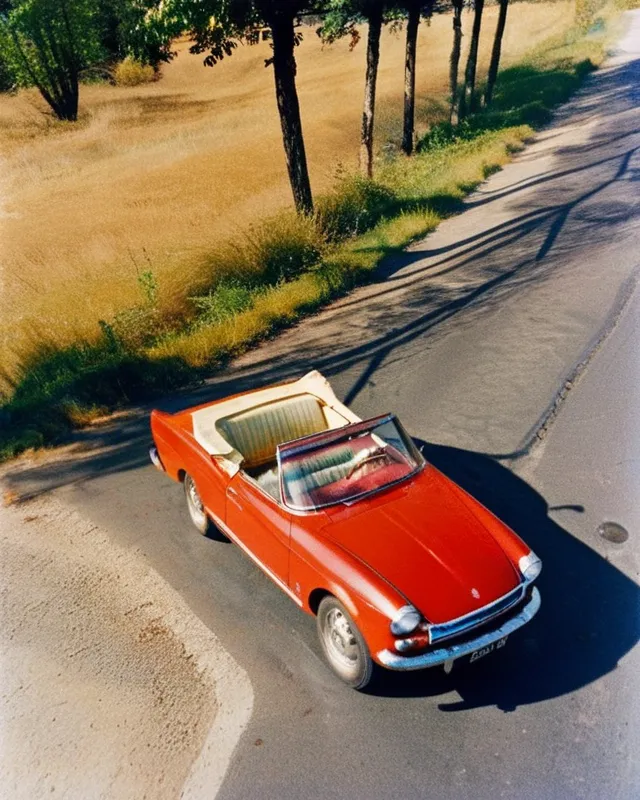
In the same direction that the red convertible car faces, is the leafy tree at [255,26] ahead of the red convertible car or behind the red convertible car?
behind

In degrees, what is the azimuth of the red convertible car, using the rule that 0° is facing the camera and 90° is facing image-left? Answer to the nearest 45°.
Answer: approximately 315°

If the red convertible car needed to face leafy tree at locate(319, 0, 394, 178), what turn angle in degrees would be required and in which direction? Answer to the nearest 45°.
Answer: approximately 135° to its left

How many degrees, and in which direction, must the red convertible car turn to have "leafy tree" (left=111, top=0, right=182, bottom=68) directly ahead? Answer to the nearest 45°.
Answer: approximately 135° to its left

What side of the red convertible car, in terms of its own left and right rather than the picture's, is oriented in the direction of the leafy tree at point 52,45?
back
